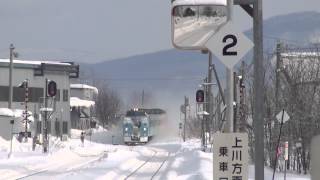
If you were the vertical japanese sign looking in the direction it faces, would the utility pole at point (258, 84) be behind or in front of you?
behind

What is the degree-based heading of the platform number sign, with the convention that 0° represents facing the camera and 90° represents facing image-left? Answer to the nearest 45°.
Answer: approximately 0°

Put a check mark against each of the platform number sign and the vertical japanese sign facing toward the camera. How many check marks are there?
2
